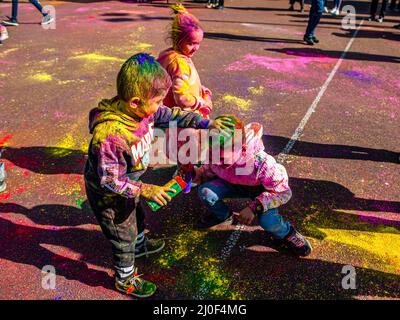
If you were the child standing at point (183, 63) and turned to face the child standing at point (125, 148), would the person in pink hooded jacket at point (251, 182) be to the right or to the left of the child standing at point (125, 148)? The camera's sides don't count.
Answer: left

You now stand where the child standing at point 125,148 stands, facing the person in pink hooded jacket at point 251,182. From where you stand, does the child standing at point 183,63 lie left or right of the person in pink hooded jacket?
left

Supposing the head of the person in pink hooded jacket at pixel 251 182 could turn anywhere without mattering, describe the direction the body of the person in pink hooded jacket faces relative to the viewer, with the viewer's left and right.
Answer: facing the viewer and to the left of the viewer

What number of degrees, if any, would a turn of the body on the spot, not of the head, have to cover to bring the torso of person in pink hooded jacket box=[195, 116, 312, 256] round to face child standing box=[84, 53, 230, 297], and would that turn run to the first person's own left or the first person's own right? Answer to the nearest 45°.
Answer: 0° — they already face them

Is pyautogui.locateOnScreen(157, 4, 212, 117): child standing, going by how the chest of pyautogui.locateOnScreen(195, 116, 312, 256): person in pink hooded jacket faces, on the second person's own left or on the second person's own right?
on the second person's own right

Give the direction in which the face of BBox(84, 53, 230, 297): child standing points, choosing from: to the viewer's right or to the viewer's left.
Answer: to the viewer's right
